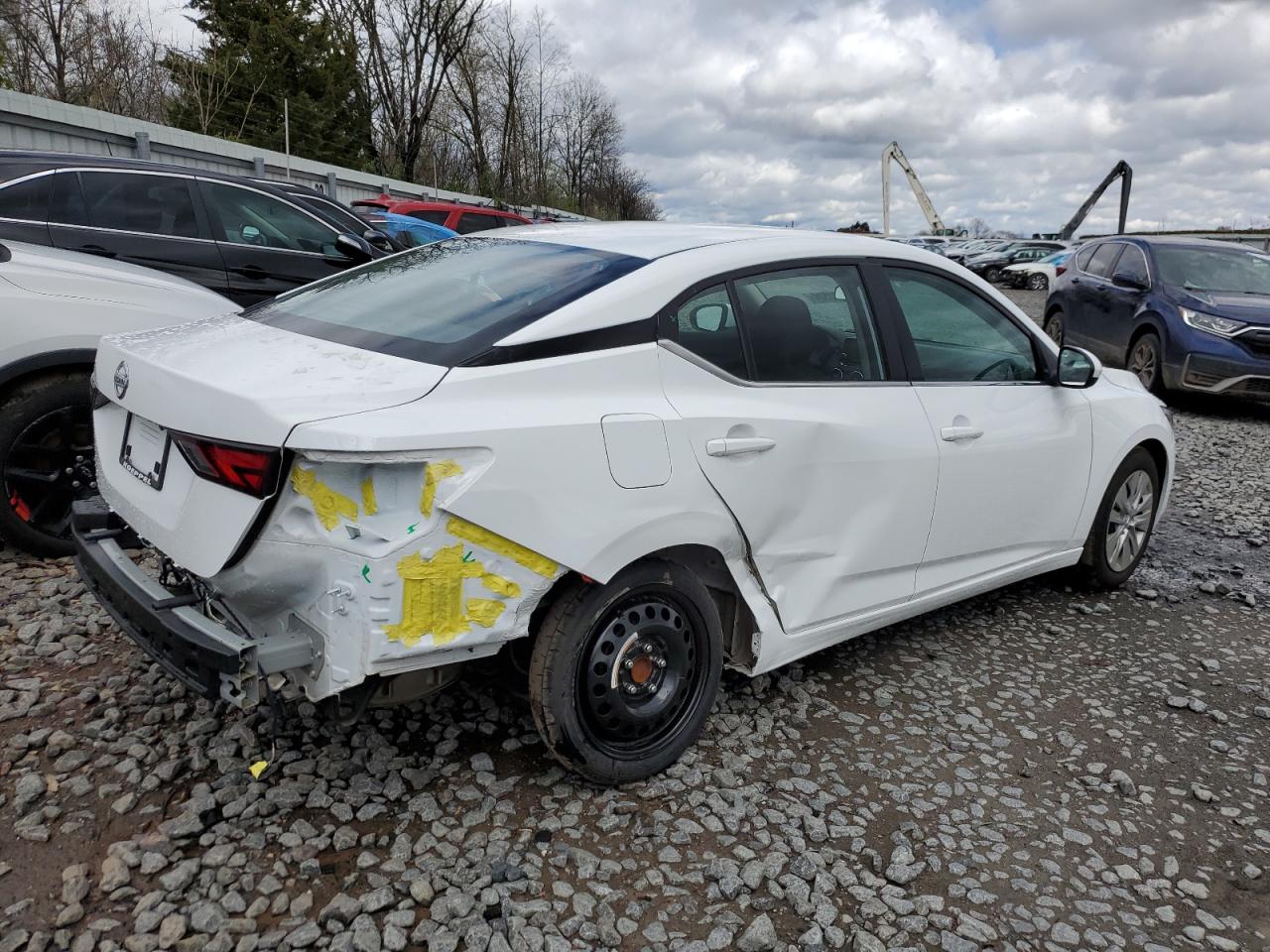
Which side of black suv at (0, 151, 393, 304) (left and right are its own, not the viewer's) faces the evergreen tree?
left

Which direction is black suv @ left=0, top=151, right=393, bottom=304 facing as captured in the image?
to the viewer's right

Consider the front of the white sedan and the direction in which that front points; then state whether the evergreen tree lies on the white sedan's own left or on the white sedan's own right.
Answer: on the white sedan's own left

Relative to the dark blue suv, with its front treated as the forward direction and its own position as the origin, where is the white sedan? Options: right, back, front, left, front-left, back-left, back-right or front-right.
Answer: front-right

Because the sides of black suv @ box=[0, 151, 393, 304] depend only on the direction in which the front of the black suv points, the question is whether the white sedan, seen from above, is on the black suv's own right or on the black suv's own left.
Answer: on the black suv's own right

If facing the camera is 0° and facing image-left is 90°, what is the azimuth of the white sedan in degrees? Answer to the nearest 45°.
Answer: approximately 225°

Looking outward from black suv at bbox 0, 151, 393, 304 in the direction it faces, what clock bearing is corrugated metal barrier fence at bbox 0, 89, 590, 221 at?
The corrugated metal barrier fence is roughly at 9 o'clock from the black suv.

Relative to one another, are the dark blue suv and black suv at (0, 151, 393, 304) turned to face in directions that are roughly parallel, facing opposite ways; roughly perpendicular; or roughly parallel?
roughly perpendicular

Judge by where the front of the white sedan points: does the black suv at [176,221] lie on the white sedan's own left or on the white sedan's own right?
on the white sedan's own left
